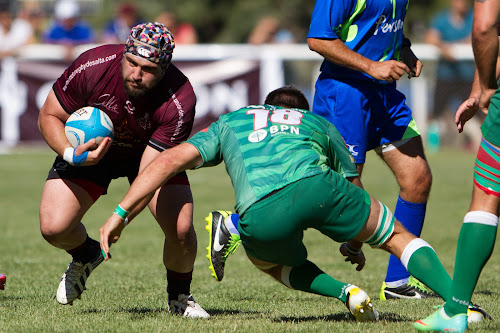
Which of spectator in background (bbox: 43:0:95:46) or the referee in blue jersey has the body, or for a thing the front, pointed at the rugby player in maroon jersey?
the spectator in background

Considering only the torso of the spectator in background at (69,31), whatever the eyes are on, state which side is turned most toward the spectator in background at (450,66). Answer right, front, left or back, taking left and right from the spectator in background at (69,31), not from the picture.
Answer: left

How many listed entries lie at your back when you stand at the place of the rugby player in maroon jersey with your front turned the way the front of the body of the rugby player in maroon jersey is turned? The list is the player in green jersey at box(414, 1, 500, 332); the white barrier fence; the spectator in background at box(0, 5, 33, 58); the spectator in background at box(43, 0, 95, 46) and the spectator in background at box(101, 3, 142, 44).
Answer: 4

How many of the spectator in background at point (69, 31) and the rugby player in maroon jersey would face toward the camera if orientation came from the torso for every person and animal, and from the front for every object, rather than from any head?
2

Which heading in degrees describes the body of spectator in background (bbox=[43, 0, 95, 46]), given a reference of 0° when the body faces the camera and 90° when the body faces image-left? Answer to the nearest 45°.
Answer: approximately 0°

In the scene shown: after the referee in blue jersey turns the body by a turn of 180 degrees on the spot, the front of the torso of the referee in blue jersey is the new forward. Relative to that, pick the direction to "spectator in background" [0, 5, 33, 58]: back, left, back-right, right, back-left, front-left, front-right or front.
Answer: front

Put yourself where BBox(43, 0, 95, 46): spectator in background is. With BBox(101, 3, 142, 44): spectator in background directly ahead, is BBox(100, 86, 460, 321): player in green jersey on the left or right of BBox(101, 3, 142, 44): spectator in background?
right

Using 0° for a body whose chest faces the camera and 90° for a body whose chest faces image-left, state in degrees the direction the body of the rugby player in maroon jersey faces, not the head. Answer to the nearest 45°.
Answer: approximately 0°

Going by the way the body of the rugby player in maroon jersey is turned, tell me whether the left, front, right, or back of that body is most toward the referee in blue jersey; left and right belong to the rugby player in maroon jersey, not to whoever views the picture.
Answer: left

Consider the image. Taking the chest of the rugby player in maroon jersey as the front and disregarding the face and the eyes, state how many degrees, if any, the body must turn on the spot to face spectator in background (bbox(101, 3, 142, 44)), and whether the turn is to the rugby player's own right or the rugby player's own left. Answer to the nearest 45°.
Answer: approximately 180°

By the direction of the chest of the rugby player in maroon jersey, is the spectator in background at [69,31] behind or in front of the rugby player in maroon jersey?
behind

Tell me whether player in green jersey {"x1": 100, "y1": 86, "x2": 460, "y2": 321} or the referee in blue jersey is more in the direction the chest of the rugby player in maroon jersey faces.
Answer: the player in green jersey

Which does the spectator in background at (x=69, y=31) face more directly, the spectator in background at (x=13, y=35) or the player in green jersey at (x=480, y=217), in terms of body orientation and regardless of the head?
the player in green jersey
